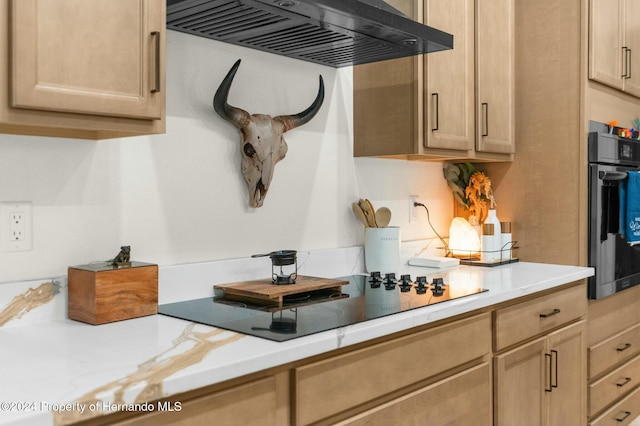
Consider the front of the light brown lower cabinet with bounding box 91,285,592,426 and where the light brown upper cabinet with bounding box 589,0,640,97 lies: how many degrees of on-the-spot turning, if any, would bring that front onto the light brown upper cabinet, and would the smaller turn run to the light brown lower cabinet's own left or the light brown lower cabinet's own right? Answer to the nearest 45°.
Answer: approximately 90° to the light brown lower cabinet's own left

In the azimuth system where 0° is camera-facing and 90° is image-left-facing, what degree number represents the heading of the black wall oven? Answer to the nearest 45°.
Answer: approximately 315°

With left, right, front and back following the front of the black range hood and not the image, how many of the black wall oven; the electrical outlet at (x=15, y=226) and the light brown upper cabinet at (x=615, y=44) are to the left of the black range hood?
2

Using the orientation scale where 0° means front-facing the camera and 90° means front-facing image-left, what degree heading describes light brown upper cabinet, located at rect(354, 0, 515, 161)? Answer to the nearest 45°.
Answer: approximately 315°

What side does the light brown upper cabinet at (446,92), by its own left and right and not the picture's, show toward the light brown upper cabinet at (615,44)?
left

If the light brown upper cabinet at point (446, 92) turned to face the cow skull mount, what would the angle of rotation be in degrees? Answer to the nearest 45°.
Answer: approximately 90° to its right

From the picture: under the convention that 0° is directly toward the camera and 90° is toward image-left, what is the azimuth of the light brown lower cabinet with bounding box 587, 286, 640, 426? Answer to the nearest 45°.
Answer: approximately 315°

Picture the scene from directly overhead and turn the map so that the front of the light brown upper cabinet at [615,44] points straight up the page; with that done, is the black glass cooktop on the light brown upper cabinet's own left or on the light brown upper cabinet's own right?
on the light brown upper cabinet's own right
